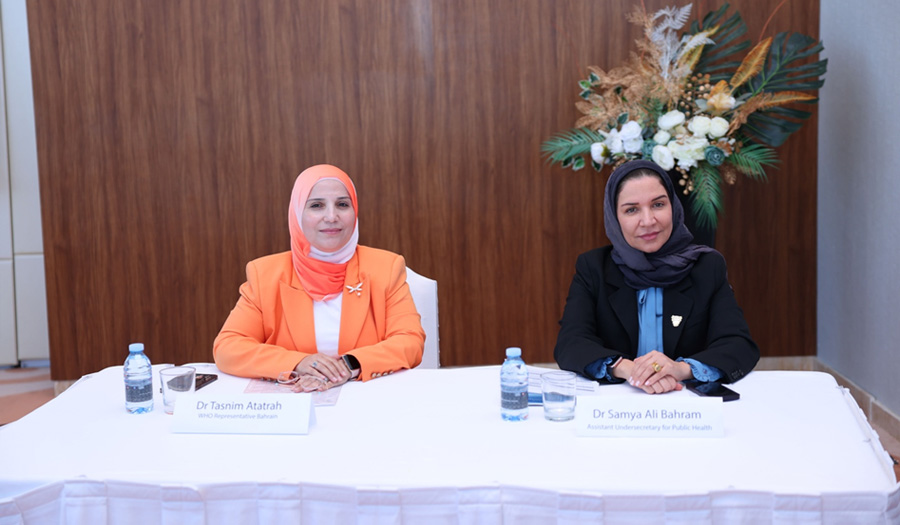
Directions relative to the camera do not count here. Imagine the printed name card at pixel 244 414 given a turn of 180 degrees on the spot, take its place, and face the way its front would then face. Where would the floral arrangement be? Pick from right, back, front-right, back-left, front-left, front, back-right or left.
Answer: front-right

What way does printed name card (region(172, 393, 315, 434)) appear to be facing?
toward the camera

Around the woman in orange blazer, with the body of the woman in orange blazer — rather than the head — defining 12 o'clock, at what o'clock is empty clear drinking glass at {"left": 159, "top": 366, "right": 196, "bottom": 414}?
The empty clear drinking glass is roughly at 1 o'clock from the woman in orange blazer.

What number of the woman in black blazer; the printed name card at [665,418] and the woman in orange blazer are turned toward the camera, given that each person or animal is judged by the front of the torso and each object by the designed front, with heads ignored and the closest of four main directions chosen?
3

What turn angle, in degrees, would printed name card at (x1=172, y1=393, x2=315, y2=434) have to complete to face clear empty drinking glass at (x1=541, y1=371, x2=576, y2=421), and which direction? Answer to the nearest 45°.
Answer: approximately 90° to its left

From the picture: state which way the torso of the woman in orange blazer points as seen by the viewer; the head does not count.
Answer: toward the camera

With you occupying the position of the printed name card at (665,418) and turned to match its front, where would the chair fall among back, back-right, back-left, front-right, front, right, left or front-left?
back-right

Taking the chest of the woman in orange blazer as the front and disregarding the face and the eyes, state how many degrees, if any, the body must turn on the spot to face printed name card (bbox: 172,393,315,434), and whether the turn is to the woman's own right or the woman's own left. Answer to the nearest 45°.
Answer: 0° — they already face it
